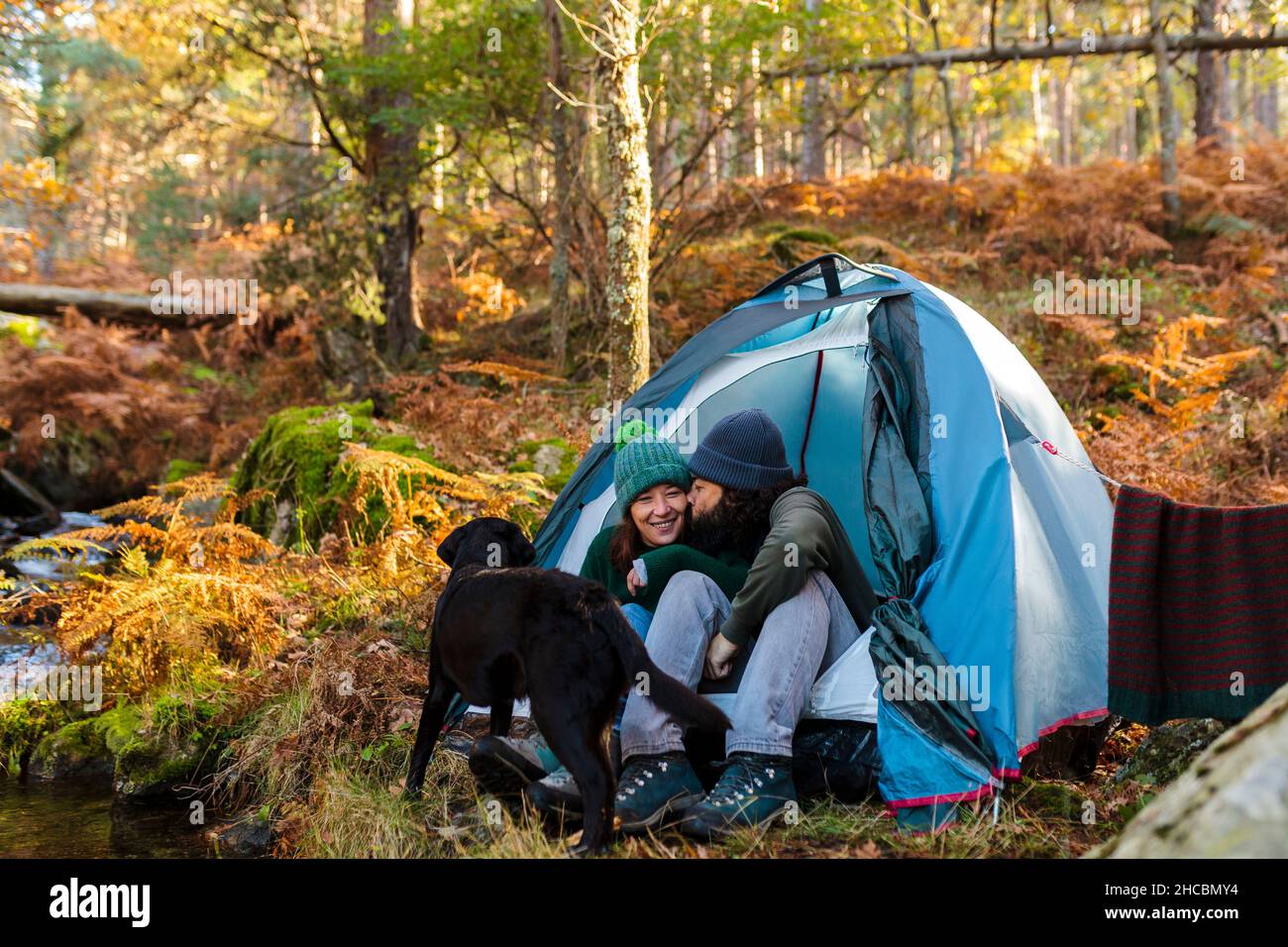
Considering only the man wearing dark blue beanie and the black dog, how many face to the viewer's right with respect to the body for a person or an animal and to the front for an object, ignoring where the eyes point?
0

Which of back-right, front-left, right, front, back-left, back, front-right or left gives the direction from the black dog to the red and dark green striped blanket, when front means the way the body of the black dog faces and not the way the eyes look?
back-right

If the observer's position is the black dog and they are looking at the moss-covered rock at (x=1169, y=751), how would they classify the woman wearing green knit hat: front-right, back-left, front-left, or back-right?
front-left

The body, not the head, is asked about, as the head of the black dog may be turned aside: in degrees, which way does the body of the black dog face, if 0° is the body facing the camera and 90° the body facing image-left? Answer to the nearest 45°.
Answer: approximately 135°

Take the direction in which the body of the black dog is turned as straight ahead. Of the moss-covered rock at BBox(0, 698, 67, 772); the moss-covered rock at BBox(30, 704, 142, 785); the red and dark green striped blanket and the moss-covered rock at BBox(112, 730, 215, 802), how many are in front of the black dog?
3

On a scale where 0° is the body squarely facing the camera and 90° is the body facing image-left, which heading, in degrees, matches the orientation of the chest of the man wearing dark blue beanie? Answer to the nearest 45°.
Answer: approximately 45°

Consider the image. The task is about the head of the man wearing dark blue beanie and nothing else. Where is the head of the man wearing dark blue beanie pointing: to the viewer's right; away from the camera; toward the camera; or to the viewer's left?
to the viewer's left

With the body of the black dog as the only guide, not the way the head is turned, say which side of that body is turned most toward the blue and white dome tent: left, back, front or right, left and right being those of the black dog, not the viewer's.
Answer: right

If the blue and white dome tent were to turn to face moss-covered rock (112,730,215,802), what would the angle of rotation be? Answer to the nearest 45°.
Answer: approximately 45° to its right

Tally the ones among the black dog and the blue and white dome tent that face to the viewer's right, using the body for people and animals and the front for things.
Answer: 0

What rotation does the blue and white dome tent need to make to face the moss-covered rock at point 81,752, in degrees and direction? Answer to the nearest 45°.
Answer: approximately 45° to its right

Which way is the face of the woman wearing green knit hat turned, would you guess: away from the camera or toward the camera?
toward the camera

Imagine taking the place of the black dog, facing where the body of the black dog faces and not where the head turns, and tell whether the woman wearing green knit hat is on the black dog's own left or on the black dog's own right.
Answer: on the black dog's own right

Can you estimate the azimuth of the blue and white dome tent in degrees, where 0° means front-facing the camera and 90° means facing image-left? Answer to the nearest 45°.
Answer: approximately 45°
